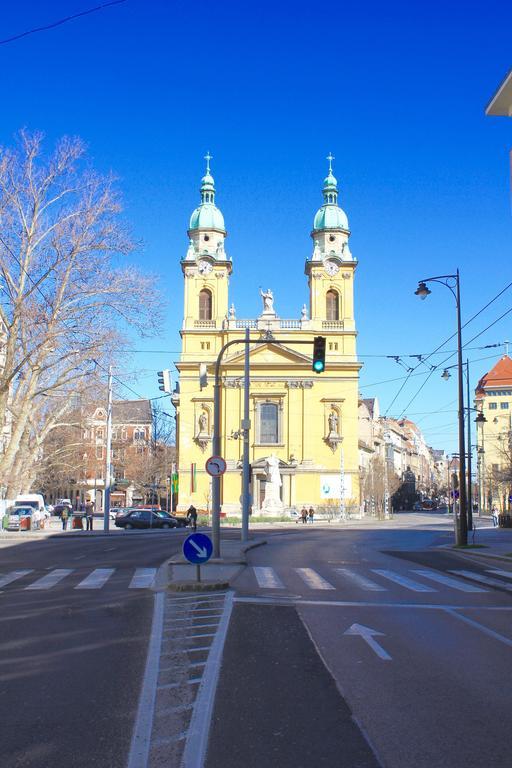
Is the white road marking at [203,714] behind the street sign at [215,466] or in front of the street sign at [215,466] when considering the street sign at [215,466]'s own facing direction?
in front

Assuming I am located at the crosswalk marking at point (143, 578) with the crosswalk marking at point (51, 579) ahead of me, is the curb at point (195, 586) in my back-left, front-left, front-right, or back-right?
back-left

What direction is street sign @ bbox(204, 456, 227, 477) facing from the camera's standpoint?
toward the camera

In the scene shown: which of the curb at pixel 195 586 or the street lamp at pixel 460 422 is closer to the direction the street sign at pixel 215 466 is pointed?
the curb

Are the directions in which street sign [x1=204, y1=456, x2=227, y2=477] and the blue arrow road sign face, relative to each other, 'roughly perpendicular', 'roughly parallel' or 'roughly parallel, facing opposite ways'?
roughly parallel

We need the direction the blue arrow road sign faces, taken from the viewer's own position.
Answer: facing the viewer

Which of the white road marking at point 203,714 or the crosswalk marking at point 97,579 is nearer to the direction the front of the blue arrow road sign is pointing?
the white road marking

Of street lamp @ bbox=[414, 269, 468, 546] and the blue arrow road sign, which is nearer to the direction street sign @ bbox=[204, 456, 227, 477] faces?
the blue arrow road sign

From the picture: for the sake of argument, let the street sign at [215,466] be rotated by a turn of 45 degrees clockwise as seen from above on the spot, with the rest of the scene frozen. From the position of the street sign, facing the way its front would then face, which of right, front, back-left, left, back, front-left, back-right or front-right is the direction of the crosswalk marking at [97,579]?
front

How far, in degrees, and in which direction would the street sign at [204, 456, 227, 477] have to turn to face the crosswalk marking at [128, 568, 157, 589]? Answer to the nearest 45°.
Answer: approximately 45° to its right

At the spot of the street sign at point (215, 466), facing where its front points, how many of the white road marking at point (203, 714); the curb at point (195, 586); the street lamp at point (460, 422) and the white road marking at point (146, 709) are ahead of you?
3

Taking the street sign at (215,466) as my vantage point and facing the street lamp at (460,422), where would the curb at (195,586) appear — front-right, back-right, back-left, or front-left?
back-right

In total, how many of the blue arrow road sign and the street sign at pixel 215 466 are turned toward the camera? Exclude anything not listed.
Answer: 2

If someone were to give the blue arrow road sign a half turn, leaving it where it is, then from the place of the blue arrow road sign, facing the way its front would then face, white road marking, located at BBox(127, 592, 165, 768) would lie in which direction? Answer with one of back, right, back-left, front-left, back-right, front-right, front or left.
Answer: back

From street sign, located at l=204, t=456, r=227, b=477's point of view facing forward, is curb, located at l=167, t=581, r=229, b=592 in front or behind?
in front

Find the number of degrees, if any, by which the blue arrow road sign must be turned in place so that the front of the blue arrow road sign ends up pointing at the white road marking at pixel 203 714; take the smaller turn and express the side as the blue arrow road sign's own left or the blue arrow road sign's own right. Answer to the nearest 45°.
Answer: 0° — it already faces it
